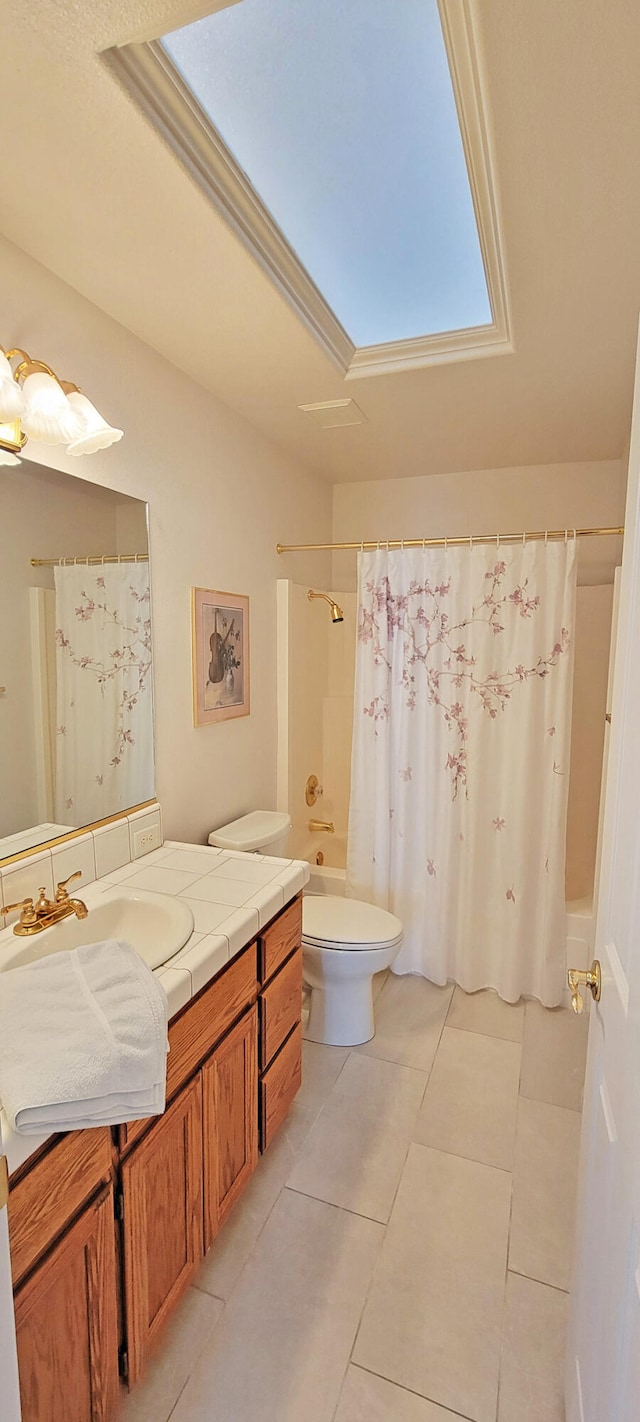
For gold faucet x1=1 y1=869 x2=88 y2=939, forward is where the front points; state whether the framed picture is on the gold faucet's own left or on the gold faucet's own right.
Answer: on the gold faucet's own left

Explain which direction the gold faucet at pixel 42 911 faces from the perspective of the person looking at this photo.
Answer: facing the viewer and to the right of the viewer

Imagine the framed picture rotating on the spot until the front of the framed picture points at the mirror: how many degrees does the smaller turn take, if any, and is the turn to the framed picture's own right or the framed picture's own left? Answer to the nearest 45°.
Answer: approximately 90° to the framed picture's own right

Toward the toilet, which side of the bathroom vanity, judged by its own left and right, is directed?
left

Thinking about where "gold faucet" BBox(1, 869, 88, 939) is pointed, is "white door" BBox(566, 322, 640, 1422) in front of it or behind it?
in front

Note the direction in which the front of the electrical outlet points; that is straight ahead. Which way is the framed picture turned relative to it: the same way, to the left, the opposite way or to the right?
the same way

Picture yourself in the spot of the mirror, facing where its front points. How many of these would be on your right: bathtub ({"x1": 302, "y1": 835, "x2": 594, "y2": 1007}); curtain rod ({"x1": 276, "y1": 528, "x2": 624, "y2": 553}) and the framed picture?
0

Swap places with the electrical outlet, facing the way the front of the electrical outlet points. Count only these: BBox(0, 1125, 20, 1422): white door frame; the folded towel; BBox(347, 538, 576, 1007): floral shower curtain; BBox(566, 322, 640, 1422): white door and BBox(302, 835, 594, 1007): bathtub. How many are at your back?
0

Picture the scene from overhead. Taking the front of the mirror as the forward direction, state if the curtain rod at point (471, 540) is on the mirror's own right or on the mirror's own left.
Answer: on the mirror's own left

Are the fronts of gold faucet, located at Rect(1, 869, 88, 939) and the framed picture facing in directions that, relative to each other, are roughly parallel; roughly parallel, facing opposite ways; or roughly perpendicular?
roughly parallel

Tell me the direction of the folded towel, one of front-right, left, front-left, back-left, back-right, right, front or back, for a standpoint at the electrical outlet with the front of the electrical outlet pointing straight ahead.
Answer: front-right

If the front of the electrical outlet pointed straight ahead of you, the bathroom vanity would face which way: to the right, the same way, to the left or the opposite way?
the same way

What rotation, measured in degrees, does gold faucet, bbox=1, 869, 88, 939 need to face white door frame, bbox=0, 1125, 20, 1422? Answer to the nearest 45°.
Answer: approximately 45° to its right

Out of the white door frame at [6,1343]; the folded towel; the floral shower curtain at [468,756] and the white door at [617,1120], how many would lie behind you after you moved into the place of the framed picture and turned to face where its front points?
0

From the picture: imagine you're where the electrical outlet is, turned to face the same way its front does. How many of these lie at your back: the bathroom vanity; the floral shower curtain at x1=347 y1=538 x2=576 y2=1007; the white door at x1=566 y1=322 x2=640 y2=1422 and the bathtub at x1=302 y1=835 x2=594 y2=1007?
0

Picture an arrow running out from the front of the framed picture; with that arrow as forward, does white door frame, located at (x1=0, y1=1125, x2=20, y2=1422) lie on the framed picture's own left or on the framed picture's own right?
on the framed picture's own right
